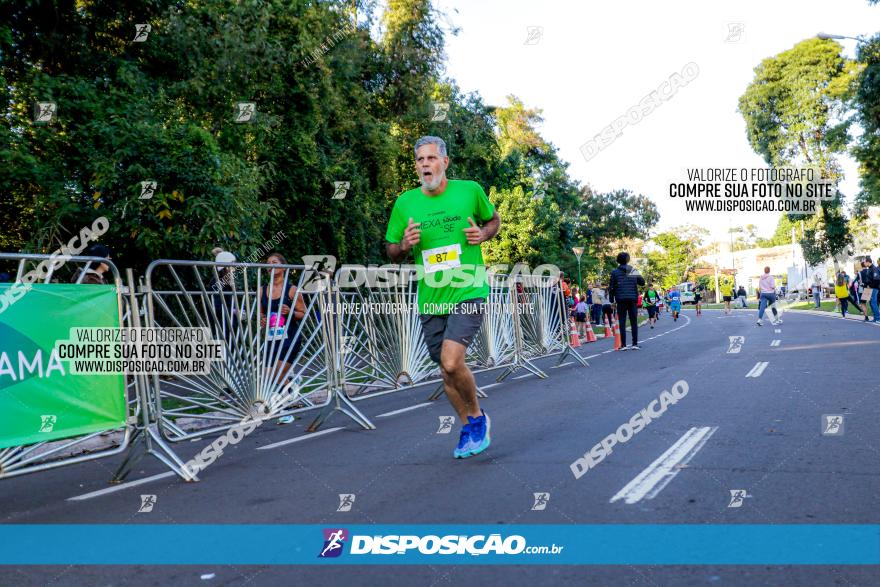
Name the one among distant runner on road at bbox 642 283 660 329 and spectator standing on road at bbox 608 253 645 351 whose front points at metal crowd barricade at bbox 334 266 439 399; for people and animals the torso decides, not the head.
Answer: the distant runner on road

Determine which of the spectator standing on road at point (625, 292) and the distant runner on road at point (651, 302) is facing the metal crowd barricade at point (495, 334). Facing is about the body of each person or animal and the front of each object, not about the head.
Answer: the distant runner on road

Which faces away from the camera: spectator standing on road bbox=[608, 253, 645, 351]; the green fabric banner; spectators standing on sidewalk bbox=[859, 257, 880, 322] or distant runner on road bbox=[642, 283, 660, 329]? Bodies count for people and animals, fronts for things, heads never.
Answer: spectator standing on road bbox=[608, 253, 645, 351]

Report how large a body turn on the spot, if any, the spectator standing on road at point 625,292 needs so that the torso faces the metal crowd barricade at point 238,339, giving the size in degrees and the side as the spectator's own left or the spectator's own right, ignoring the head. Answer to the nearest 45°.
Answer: approximately 180°

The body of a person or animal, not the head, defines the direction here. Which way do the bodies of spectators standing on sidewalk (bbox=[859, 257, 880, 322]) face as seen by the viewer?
to the viewer's left

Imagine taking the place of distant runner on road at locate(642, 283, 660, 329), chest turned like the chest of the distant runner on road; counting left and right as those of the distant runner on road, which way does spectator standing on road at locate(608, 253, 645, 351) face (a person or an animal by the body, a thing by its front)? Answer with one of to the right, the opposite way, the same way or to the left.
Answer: the opposite way

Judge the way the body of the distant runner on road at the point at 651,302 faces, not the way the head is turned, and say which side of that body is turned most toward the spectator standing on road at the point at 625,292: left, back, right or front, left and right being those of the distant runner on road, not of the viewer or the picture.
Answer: front

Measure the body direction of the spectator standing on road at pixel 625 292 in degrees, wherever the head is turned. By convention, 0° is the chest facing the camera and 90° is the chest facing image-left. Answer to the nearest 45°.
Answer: approximately 180°

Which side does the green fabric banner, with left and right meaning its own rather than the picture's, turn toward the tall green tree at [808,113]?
left

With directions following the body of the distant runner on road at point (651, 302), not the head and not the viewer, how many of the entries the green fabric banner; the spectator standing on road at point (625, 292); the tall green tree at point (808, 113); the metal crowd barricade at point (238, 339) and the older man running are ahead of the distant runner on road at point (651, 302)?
4

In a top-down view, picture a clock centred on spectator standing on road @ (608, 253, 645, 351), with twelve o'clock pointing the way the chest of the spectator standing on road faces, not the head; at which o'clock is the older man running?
The older man running is roughly at 6 o'clock from the spectator standing on road.

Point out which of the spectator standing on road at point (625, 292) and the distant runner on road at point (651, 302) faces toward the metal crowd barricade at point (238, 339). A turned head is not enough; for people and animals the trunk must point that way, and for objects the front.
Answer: the distant runner on road

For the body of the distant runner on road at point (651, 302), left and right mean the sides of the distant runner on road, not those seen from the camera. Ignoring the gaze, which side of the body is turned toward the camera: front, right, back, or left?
front

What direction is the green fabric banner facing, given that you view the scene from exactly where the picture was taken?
facing the viewer and to the right of the viewer
